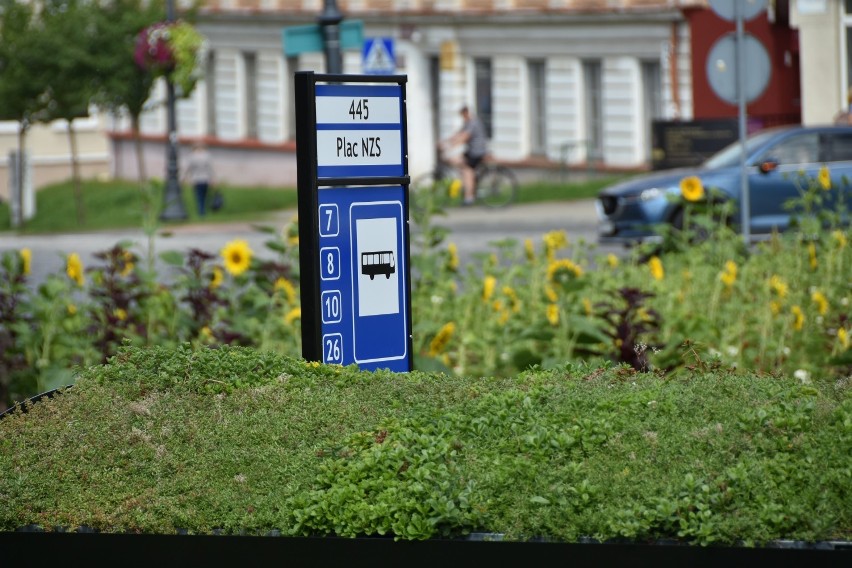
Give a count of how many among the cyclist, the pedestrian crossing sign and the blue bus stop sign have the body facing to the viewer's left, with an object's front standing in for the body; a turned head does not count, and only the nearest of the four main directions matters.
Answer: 1

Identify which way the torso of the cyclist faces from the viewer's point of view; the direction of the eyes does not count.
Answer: to the viewer's left

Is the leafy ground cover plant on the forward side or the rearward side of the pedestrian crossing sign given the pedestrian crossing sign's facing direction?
on the forward side

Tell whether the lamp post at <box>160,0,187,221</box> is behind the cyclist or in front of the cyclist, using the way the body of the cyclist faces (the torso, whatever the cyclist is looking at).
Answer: in front

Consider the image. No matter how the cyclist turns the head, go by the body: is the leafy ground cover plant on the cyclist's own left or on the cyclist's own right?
on the cyclist's own left

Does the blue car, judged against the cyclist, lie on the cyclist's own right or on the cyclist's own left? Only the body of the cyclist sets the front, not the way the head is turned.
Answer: on the cyclist's own left

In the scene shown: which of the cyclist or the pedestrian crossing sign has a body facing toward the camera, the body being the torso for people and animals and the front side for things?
the pedestrian crossing sign

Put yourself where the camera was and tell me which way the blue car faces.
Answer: facing the viewer and to the left of the viewer

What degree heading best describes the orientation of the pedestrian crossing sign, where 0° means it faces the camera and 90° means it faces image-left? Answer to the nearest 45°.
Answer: approximately 0°

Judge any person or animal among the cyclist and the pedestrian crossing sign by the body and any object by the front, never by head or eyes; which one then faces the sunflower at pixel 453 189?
the pedestrian crossing sign

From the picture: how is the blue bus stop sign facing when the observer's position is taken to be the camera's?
facing the viewer and to the right of the viewer

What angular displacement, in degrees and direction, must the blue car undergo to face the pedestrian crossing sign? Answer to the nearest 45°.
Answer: approximately 90° to its right

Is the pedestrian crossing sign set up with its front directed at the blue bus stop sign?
yes

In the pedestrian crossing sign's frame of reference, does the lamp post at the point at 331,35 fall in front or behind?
in front

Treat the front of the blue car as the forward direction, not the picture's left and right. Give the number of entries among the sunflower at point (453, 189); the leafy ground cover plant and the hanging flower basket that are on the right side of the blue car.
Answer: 1
